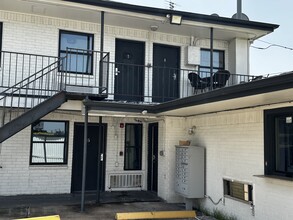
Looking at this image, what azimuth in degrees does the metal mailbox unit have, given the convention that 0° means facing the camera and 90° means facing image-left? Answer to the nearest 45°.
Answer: approximately 45°

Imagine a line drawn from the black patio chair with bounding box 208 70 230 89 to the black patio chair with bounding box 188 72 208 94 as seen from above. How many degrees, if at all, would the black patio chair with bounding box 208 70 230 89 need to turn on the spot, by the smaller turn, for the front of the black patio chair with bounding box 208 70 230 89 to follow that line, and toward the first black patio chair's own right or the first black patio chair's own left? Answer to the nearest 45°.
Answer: approximately 45° to the first black patio chair's own right

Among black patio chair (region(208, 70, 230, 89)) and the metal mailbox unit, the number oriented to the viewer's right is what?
0

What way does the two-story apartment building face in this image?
toward the camera

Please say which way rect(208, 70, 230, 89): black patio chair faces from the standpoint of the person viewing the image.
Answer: facing the viewer and to the left of the viewer
